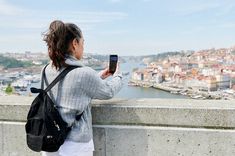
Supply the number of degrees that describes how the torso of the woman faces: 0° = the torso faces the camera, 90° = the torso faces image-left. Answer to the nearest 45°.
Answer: approximately 225°

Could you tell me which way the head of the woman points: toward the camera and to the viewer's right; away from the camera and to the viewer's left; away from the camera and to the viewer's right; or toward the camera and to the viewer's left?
away from the camera and to the viewer's right
